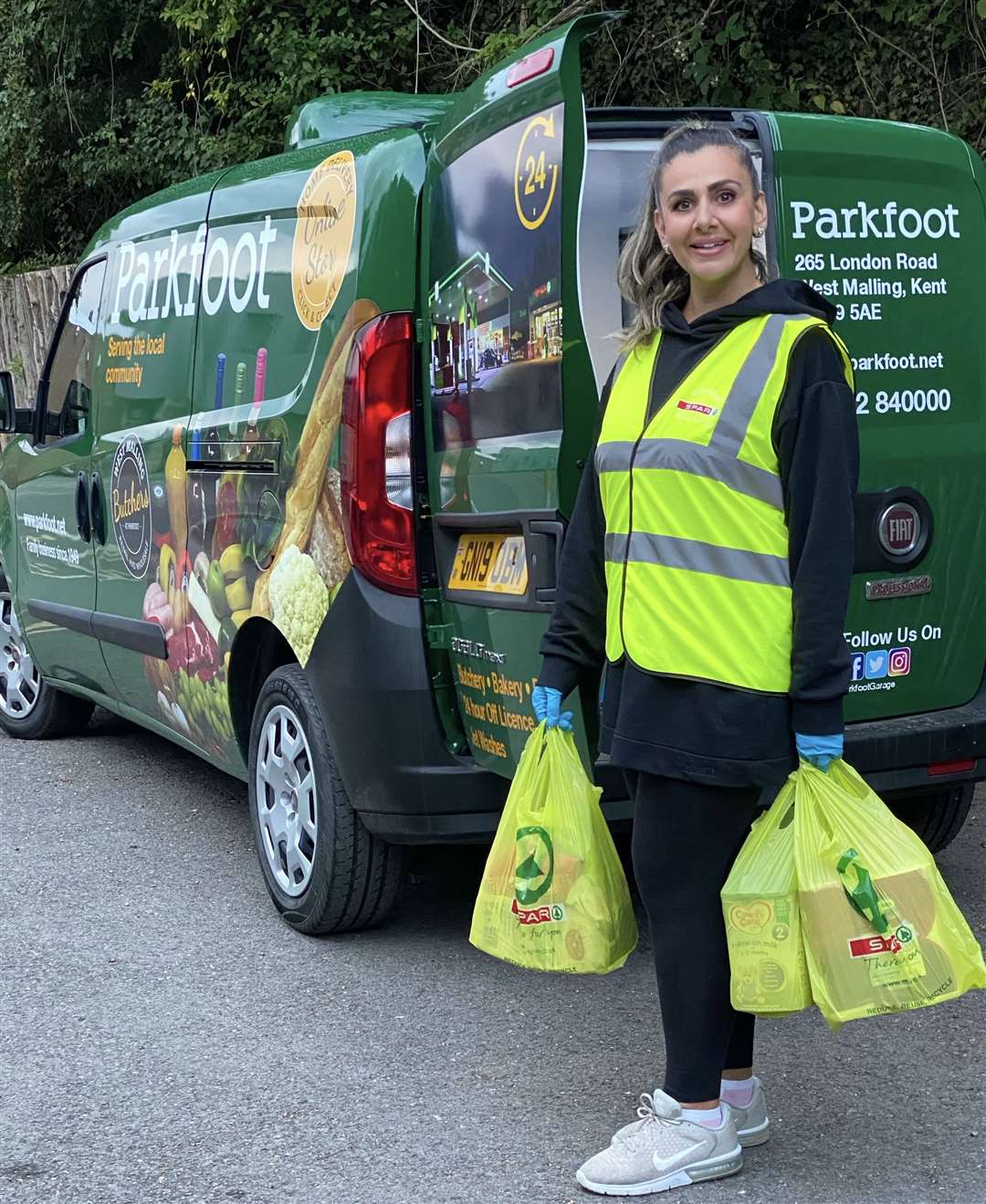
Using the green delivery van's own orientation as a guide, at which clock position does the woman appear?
The woman is roughly at 7 o'clock from the green delivery van.

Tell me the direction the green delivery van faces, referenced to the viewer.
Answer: facing away from the viewer and to the left of the viewer

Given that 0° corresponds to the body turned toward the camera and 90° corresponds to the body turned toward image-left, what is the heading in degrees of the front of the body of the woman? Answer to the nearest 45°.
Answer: approximately 45°
